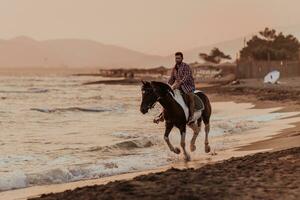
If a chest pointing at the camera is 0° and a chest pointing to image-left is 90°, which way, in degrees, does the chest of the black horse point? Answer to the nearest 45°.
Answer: approximately 45°

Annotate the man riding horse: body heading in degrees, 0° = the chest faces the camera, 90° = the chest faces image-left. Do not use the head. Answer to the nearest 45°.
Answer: approximately 45°
